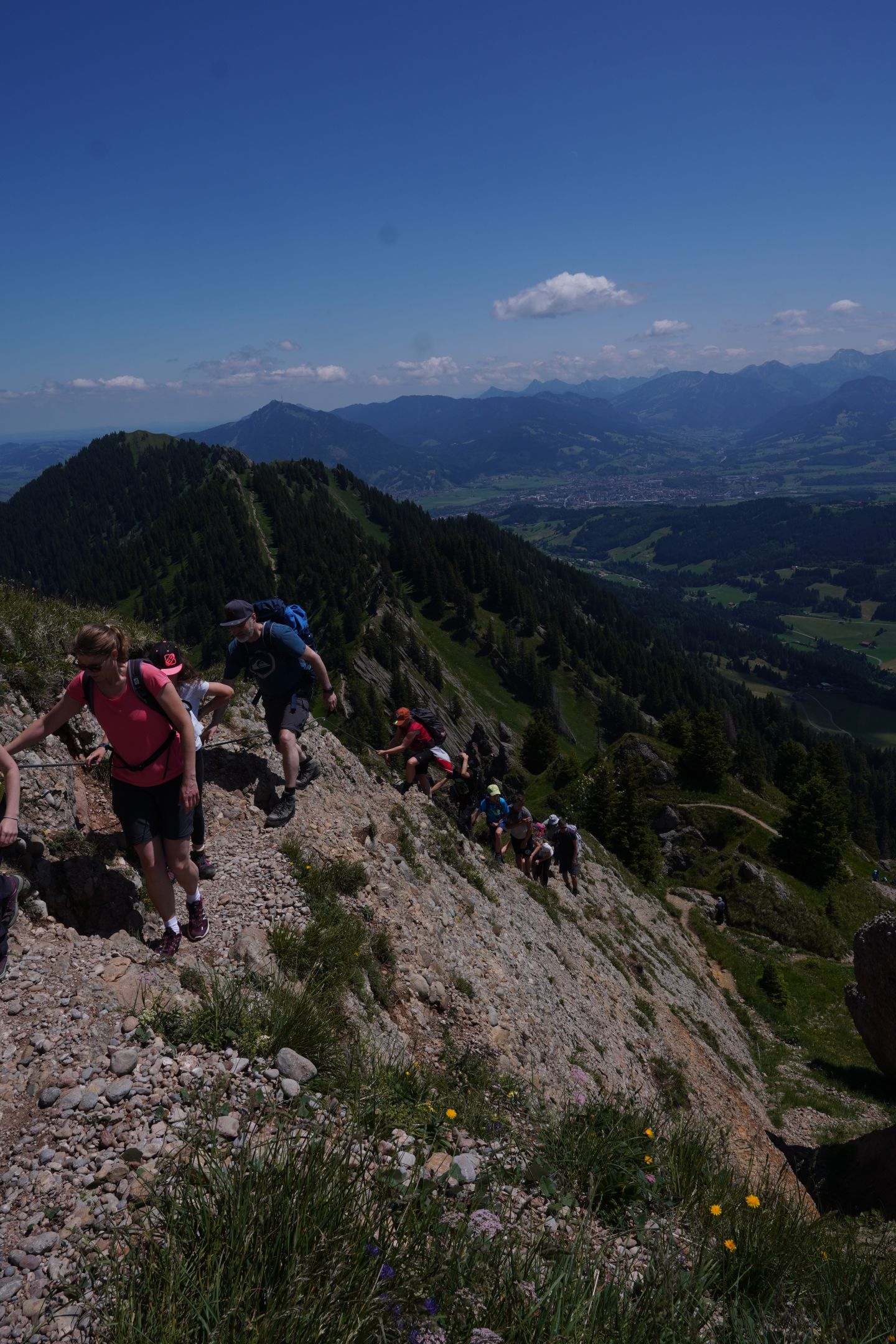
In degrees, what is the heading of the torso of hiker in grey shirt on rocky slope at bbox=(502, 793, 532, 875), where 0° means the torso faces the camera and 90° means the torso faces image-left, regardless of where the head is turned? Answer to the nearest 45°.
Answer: approximately 45°

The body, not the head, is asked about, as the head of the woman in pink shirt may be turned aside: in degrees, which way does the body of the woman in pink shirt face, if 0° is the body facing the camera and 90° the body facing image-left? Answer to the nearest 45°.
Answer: approximately 45°

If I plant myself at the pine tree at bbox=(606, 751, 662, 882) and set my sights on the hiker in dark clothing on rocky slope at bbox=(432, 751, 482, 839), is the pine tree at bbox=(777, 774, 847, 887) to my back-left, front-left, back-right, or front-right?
back-left

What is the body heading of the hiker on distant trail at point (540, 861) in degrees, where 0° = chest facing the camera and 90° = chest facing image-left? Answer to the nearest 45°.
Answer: approximately 45°
